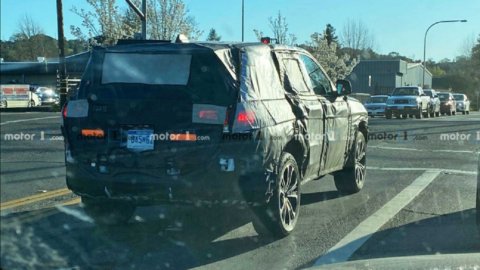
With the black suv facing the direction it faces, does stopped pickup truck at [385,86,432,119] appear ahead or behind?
ahead

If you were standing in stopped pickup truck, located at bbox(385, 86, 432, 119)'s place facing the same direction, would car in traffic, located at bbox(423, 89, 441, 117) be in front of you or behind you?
behind

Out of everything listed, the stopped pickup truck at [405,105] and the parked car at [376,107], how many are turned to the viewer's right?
0

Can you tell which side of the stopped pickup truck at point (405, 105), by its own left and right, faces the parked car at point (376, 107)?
right

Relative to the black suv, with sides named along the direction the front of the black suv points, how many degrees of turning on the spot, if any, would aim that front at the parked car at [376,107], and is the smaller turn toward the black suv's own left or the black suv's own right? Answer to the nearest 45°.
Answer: approximately 45° to the black suv's own left

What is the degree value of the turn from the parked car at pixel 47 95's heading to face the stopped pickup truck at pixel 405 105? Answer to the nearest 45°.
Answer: approximately 45° to its left

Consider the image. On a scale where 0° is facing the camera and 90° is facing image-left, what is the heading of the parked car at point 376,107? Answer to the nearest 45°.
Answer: approximately 45°

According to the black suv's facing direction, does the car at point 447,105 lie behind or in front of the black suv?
in front

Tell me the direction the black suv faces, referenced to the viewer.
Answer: facing away from the viewer and to the right of the viewer

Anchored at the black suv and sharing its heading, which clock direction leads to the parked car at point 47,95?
The parked car is roughly at 10 o'clock from the black suv.

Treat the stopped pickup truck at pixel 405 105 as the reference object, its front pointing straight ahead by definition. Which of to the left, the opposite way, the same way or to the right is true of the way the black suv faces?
the opposite way

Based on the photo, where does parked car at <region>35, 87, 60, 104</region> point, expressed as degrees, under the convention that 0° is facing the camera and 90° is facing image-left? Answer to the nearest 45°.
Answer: approximately 315°
